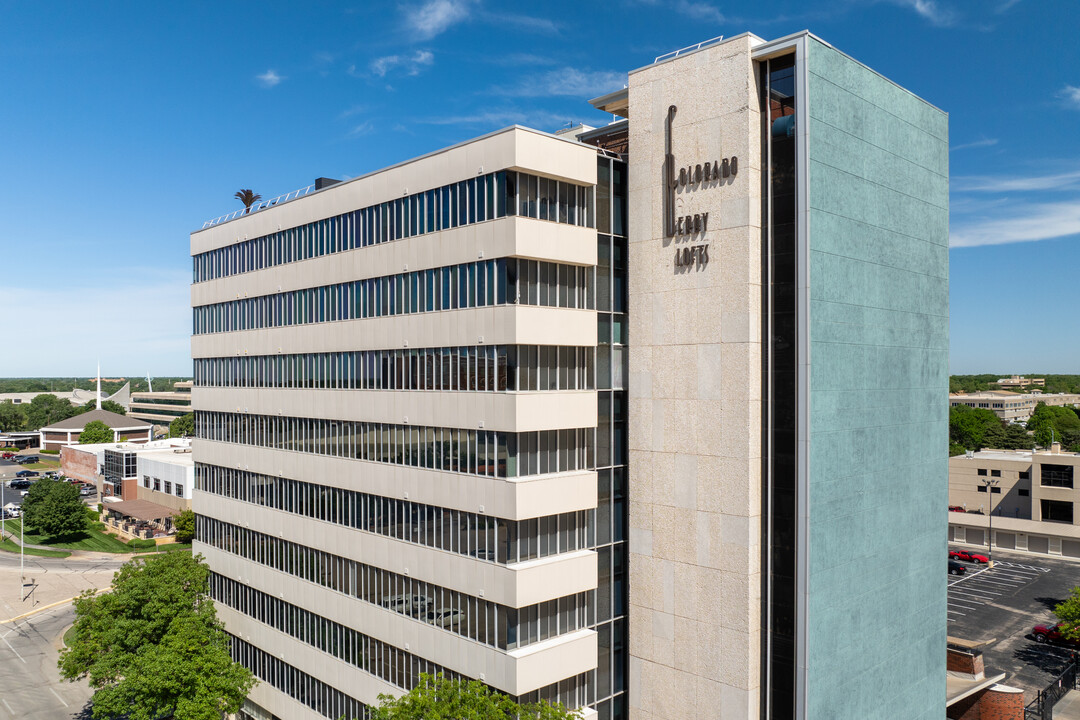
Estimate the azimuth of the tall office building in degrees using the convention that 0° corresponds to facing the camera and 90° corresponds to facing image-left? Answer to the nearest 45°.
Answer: approximately 45°

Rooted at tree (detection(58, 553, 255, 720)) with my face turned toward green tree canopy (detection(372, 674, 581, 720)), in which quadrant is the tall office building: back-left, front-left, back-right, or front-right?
front-left
